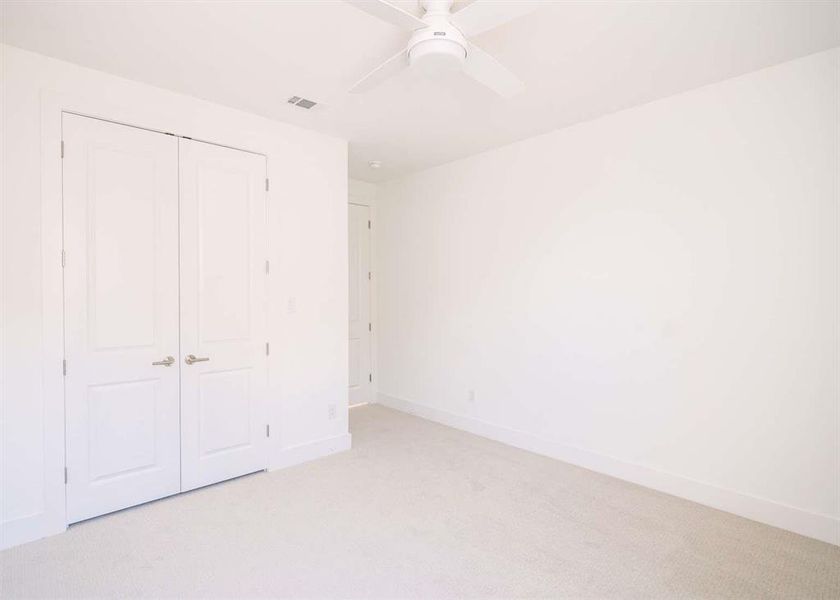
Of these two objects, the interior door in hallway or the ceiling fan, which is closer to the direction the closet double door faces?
the ceiling fan

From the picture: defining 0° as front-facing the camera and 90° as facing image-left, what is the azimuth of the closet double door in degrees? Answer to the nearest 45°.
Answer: approximately 315°

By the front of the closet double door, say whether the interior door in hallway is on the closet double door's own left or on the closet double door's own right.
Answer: on the closet double door's own left

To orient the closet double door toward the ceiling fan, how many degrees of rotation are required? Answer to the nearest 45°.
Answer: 0° — it already faces it
